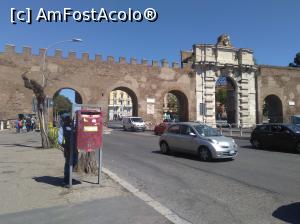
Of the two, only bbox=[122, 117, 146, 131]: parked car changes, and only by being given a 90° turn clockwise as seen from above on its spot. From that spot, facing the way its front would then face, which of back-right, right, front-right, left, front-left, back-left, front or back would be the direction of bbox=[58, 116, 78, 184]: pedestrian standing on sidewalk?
front-left

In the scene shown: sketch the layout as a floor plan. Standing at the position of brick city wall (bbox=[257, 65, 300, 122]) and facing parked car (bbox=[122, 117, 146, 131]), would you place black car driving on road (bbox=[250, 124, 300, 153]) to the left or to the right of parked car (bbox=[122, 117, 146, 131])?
left

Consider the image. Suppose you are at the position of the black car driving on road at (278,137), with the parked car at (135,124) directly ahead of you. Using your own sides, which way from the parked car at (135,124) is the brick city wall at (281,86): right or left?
right

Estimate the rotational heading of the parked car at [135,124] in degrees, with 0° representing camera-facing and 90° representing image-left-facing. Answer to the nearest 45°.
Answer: approximately 315°

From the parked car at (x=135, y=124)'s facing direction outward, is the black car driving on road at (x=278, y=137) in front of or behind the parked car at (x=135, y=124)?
in front
